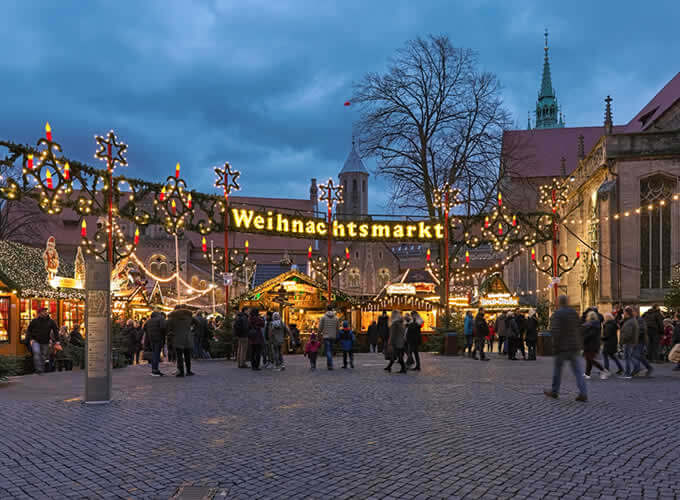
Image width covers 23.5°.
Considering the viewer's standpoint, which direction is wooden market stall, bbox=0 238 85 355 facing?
facing the viewer and to the right of the viewer

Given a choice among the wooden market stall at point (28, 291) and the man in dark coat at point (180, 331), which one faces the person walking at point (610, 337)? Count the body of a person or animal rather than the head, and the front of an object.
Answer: the wooden market stall

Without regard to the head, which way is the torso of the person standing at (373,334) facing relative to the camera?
away from the camera

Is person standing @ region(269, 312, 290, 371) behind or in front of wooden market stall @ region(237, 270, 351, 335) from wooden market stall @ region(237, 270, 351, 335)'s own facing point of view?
in front

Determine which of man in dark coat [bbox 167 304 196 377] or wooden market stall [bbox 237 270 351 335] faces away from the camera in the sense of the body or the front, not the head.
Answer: the man in dark coat

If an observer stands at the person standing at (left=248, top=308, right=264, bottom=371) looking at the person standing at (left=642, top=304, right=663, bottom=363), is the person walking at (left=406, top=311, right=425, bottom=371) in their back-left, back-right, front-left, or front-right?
front-right

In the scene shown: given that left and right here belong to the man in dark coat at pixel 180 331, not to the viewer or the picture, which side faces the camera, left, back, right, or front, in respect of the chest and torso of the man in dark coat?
back

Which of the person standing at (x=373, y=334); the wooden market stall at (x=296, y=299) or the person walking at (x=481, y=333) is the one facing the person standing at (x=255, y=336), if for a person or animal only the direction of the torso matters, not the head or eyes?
the wooden market stall

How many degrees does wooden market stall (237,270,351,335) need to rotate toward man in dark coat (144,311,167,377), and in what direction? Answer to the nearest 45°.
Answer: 0° — it already faces them

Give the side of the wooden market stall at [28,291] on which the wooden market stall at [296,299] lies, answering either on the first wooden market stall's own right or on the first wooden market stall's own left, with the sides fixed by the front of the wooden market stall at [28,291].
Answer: on the first wooden market stall's own left
